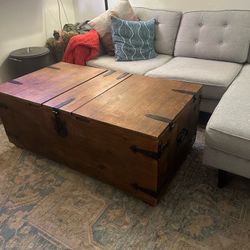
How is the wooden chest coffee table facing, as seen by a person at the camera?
facing the viewer and to the left of the viewer

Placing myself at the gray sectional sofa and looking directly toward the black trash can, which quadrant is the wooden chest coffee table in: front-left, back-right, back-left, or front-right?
front-left

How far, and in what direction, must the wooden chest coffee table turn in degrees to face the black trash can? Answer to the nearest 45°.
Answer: approximately 90° to its right

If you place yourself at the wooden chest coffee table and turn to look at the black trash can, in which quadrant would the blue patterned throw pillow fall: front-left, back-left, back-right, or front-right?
front-right

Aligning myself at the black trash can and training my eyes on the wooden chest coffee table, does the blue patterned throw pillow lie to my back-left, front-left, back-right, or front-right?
front-left

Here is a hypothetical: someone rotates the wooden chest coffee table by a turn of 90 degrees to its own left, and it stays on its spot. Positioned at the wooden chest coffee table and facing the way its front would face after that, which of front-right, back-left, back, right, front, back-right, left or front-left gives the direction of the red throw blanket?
back-left

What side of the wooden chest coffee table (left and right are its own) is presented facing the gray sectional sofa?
back

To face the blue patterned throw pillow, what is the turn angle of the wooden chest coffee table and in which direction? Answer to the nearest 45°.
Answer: approximately 135° to its right
